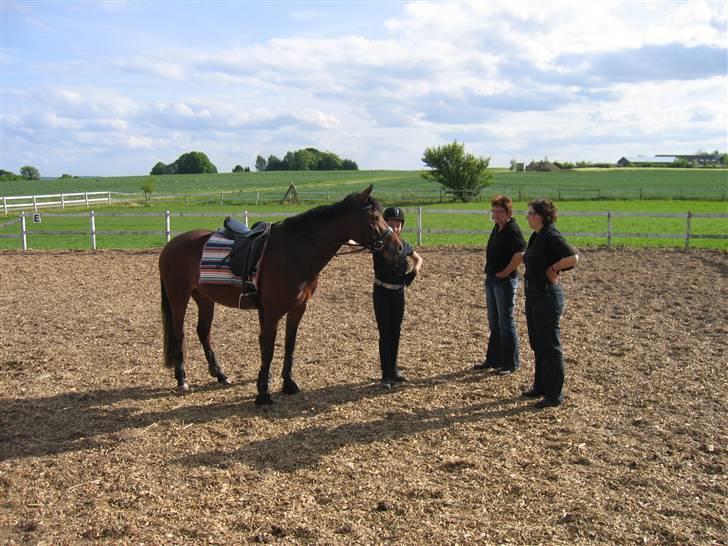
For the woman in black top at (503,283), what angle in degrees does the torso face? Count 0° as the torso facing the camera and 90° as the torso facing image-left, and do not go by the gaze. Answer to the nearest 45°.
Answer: approximately 45°

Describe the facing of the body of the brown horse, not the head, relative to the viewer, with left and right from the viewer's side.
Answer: facing the viewer and to the right of the viewer

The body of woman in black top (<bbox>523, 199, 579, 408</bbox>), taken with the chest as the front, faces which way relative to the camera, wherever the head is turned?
to the viewer's left

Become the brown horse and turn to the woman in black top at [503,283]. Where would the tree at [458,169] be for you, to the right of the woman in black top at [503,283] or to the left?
left

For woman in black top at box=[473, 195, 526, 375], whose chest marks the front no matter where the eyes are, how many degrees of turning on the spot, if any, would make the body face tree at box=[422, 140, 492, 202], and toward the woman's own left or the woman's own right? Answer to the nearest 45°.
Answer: approximately 135° to the woman's own right

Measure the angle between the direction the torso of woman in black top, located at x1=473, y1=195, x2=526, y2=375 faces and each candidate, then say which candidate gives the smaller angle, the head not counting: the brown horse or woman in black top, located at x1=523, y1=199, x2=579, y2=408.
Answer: the brown horse

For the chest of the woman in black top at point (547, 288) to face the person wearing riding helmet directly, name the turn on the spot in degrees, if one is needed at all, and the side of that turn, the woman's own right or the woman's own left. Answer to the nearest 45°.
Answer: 0° — they already face them

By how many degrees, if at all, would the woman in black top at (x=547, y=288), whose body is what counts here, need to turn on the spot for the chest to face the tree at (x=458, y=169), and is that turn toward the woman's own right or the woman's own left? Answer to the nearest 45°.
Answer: approximately 90° to the woman's own right

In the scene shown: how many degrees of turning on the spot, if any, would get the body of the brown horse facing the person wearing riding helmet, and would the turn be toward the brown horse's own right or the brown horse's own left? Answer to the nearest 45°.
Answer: approximately 45° to the brown horse's own left

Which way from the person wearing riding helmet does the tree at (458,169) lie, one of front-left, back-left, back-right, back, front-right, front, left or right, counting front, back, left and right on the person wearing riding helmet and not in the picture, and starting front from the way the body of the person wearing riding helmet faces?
back
